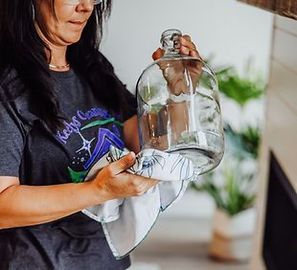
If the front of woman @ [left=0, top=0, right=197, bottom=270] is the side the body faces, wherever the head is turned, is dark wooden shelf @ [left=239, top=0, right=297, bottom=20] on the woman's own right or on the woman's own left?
on the woman's own left

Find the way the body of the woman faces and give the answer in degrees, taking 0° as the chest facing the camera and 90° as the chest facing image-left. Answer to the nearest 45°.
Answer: approximately 315°

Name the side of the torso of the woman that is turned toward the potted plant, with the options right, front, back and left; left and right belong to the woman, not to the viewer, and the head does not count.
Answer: left

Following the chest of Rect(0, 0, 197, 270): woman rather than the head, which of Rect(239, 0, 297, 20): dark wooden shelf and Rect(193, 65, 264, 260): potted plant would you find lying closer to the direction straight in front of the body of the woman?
the dark wooden shelf
